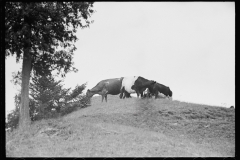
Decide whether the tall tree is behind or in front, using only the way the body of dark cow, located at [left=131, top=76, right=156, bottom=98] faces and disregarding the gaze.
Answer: behind

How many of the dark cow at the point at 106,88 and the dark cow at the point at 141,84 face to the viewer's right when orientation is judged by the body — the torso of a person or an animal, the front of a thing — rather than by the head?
1

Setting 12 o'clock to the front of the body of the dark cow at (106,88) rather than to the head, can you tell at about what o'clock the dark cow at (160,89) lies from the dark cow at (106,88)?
the dark cow at (160,89) is roughly at 6 o'clock from the dark cow at (106,88).

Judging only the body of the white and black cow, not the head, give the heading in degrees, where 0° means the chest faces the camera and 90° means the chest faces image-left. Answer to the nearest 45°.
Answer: approximately 270°

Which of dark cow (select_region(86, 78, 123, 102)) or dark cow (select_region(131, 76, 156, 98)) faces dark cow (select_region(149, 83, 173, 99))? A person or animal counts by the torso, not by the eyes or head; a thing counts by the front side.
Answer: dark cow (select_region(131, 76, 156, 98))

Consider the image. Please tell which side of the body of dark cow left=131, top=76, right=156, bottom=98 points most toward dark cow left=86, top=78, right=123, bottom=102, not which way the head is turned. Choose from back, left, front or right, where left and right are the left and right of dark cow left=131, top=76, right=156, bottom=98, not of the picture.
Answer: back

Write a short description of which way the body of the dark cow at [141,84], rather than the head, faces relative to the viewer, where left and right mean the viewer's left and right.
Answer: facing to the right of the viewer

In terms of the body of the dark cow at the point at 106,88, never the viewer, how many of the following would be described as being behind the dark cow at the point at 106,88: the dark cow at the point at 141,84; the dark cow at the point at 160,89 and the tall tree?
2
